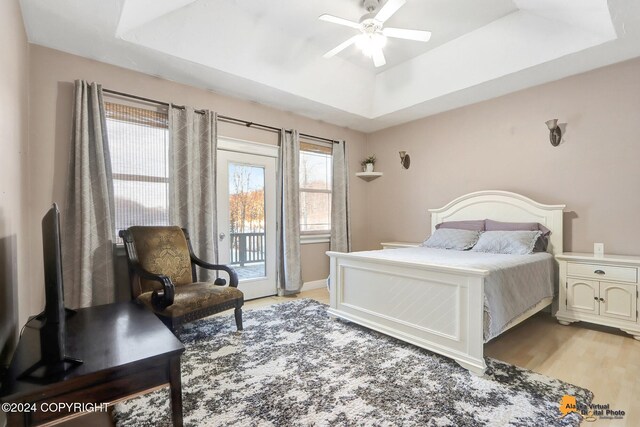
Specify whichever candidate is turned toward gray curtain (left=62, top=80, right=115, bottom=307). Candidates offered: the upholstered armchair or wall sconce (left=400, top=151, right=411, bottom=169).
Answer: the wall sconce

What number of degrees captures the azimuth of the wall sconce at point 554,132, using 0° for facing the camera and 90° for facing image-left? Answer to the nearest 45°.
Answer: approximately 45°

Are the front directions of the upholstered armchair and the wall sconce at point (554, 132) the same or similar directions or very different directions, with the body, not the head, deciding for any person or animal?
very different directions

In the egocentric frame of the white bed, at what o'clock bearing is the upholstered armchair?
The upholstered armchair is roughly at 1 o'clock from the white bed.

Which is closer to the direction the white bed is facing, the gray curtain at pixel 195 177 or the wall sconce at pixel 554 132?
the gray curtain

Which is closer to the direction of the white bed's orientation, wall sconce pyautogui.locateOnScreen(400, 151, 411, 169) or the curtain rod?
the curtain rod

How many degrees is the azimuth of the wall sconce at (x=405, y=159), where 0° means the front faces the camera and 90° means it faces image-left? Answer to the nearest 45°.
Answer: approximately 45°

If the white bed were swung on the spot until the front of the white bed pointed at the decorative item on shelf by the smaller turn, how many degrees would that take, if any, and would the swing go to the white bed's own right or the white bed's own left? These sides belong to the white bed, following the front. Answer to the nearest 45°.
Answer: approximately 90° to the white bed's own right

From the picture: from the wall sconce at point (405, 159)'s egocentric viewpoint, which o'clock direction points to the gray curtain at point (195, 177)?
The gray curtain is roughly at 12 o'clock from the wall sconce.
